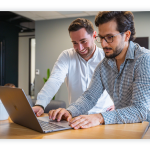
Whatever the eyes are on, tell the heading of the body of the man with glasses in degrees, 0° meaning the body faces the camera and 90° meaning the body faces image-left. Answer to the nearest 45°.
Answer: approximately 45°

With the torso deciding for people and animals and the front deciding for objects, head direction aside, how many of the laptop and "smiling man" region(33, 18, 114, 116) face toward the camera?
1

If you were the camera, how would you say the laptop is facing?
facing away from the viewer and to the right of the viewer

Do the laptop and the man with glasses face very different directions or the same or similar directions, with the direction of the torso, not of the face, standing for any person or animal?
very different directions
